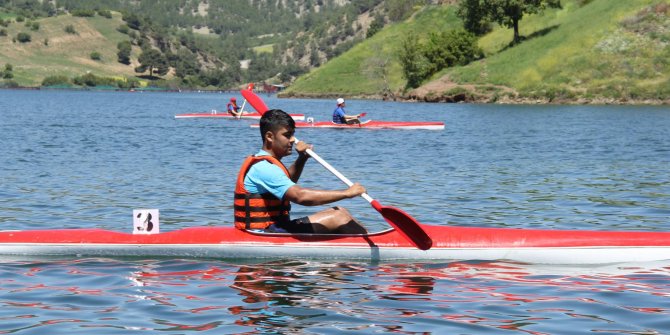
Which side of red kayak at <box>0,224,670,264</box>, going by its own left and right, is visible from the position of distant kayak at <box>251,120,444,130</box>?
left

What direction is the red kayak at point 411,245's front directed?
to the viewer's right

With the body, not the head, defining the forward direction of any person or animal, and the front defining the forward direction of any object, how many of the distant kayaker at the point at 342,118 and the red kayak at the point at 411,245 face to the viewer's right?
2

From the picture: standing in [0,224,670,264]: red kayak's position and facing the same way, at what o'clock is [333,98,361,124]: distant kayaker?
The distant kayaker is roughly at 9 o'clock from the red kayak.

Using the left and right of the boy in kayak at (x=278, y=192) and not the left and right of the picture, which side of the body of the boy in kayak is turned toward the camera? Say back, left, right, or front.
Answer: right

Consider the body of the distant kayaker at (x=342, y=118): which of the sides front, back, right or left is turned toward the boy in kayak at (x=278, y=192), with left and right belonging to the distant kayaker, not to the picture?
right

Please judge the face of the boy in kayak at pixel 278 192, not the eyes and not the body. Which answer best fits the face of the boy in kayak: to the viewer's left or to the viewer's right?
to the viewer's right

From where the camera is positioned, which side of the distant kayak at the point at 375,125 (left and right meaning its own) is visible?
right

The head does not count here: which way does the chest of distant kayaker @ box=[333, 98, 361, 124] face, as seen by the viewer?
to the viewer's right

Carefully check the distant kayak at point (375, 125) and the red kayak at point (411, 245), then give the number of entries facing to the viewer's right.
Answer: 2

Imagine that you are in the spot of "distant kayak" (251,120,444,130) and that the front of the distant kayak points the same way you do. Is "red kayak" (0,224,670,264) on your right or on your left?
on your right

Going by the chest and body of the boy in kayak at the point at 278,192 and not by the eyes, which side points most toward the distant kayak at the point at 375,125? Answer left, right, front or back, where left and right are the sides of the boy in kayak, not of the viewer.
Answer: left

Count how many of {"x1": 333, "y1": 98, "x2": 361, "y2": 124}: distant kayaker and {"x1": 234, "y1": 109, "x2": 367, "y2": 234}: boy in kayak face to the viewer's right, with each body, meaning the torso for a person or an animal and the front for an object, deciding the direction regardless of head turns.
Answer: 2

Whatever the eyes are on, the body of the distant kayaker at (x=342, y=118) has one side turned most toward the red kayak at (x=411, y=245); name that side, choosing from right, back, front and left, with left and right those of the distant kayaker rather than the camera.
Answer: right
